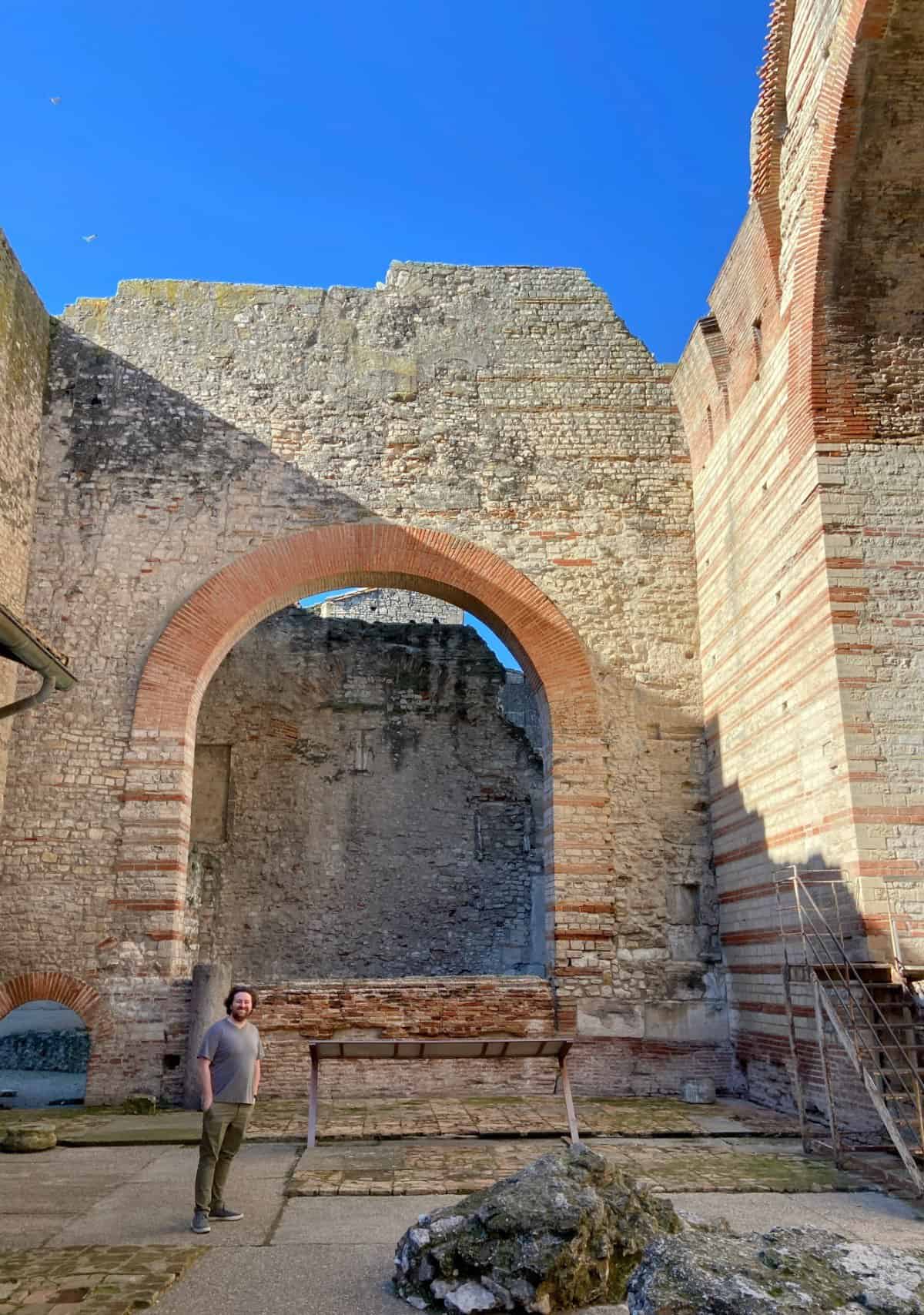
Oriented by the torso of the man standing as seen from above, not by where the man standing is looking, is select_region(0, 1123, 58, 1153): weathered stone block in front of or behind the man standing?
behind

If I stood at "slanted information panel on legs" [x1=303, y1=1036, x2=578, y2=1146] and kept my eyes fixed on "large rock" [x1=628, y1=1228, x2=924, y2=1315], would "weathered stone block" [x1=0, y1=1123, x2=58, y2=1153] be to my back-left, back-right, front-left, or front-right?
back-right

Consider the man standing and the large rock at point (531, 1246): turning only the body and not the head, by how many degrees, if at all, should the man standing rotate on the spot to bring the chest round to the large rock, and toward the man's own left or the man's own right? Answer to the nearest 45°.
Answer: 0° — they already face it

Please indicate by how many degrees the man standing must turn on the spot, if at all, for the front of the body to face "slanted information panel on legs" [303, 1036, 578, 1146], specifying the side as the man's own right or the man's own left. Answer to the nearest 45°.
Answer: approximately 90° to the man's own left

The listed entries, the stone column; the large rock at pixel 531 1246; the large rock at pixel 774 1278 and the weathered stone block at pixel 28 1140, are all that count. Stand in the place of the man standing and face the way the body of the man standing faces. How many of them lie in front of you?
2

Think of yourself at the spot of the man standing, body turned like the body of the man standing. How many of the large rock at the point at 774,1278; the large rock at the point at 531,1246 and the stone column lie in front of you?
2

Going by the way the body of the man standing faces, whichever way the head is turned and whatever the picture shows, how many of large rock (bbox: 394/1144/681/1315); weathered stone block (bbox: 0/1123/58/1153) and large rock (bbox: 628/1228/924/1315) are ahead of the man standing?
2
